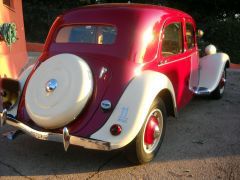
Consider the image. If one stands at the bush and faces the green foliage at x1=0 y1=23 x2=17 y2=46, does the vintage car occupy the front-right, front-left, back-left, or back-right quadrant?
front-left

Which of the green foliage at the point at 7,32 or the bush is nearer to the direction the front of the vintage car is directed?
the bush

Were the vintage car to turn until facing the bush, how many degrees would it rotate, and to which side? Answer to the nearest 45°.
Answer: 0° — it already faces it

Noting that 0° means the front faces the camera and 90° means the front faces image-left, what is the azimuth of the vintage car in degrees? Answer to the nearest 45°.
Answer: approximately 225°

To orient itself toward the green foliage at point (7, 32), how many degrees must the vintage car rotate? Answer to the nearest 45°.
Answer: approximately 90° to its left
